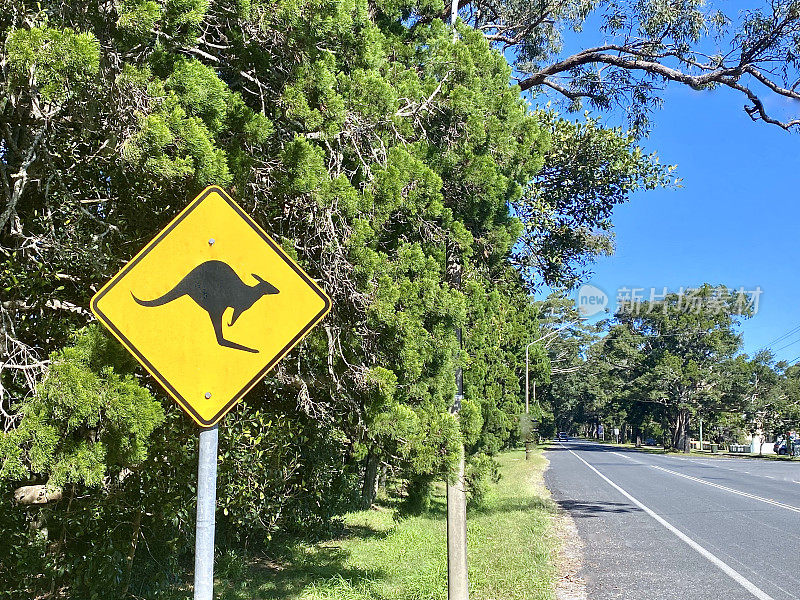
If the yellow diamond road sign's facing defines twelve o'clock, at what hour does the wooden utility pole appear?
The wooden utility pole is roughly at 7 o'clock from the yellow diamond road sign.

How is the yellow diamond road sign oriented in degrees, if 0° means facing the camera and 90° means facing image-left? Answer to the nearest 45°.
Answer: approximately 0°
